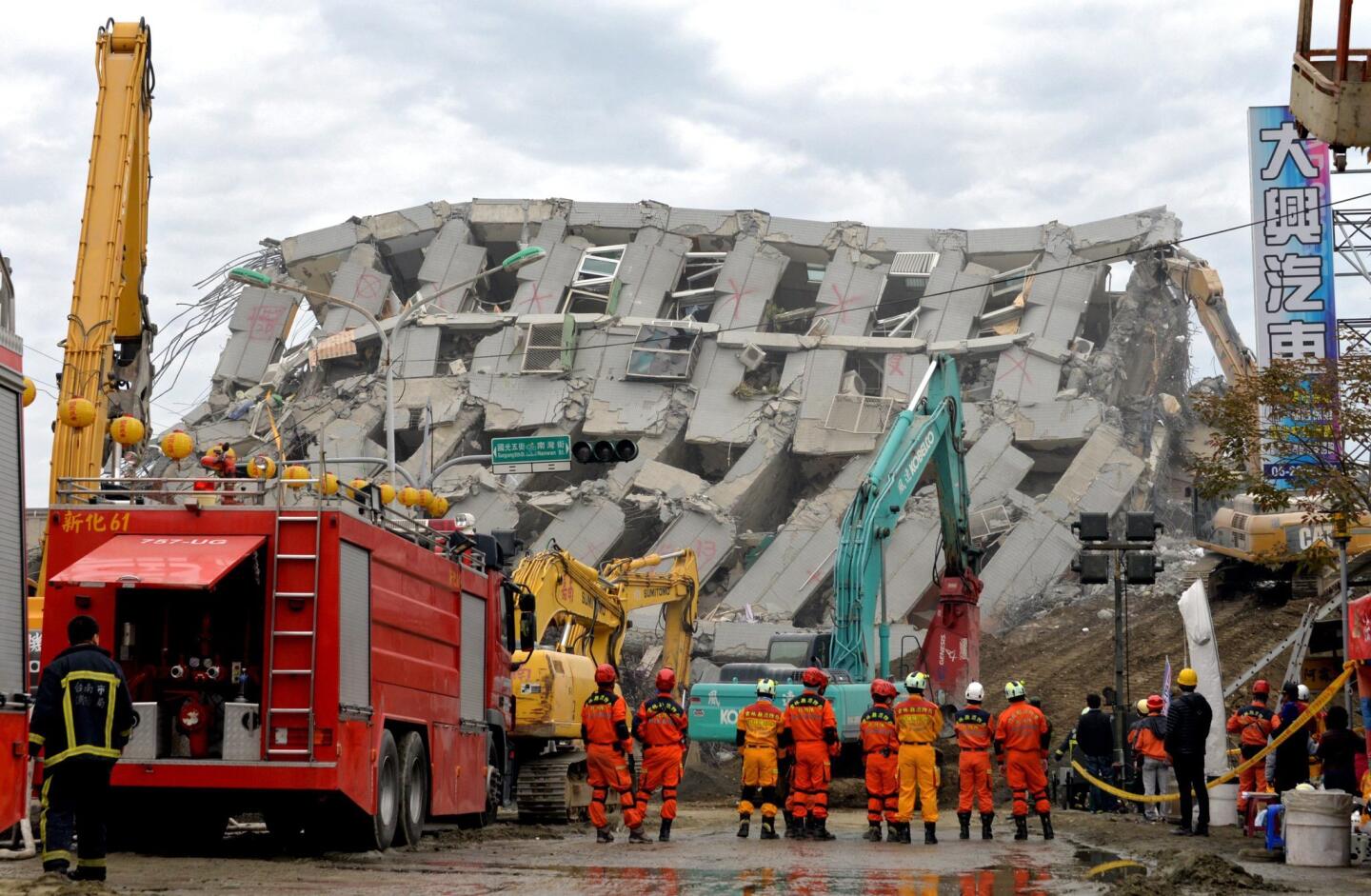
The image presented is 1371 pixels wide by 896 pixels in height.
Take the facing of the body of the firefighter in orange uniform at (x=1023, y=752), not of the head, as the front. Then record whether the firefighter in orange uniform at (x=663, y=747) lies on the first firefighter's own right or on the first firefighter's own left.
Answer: on the first firefighter's own left

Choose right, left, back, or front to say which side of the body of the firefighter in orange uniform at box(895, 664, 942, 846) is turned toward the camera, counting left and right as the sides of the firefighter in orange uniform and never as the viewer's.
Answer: back

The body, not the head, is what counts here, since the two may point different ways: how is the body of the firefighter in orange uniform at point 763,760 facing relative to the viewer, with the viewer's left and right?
facing away from the viewer

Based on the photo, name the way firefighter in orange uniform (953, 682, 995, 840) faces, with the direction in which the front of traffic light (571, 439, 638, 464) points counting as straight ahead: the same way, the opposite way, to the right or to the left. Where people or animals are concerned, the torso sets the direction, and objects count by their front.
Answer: the opposite way

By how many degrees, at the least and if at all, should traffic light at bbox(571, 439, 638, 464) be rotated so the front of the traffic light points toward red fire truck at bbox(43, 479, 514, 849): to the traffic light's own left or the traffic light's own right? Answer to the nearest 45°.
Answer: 0° — it already faces it

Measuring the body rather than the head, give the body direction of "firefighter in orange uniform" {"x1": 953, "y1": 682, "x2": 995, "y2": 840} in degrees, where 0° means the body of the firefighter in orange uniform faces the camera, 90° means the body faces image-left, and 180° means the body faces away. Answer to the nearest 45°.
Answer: approximately 180°

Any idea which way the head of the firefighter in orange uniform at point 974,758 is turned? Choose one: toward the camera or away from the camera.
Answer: away from the camera

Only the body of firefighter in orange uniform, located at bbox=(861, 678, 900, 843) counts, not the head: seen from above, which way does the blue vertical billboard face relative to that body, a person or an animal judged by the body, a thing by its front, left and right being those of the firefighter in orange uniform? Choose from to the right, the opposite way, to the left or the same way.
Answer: the opposite way

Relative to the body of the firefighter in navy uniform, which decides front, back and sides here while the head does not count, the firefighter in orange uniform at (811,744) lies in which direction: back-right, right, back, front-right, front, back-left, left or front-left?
front-right

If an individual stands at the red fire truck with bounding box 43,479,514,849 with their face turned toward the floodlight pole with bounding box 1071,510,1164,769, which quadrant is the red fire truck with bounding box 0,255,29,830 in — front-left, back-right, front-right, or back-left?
back-right

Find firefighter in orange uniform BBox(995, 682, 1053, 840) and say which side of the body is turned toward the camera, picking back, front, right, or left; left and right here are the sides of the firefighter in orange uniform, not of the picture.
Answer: back

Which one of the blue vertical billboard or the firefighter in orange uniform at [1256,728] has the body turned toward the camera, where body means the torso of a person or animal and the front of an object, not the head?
the blue vertical billboard
